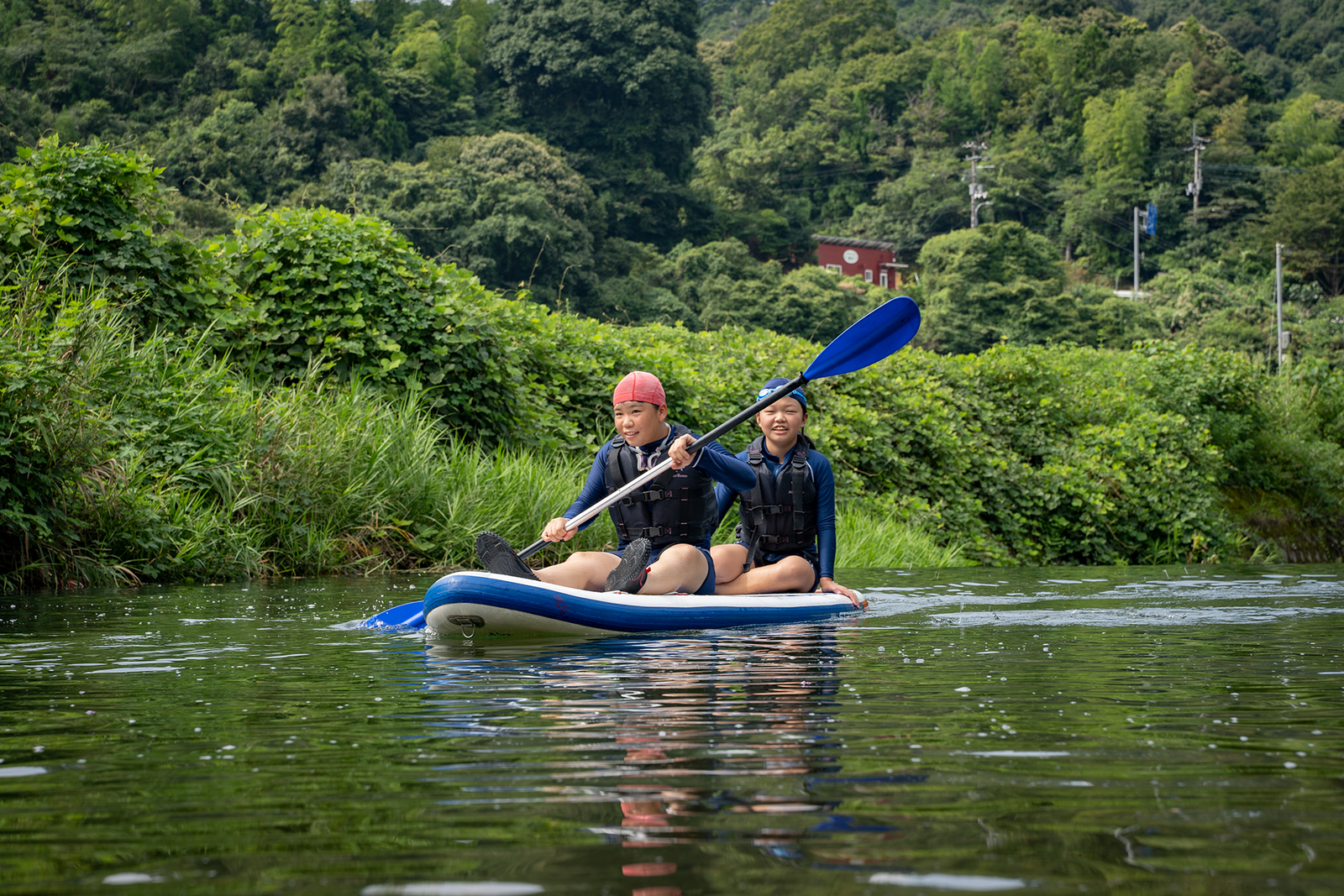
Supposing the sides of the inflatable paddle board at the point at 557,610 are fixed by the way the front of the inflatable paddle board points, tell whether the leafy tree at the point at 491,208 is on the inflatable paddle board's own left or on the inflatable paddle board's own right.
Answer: on the inflatable paddle board's own right

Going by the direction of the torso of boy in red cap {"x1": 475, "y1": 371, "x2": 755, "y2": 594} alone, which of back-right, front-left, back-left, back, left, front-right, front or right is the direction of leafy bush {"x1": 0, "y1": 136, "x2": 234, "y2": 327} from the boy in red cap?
right

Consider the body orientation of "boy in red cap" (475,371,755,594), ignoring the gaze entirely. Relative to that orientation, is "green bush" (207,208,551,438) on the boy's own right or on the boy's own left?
on the boy's own right

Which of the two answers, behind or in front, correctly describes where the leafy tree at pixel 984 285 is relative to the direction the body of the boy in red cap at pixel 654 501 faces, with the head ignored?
behind

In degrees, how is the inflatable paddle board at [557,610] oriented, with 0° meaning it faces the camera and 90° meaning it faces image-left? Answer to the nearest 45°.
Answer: approximately 45°

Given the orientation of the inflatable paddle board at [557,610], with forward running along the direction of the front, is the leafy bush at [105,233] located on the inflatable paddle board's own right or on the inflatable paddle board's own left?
on the inflatable paddle board's own right

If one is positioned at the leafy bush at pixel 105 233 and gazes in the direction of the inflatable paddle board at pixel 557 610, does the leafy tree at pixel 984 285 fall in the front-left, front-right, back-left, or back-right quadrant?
back-left
